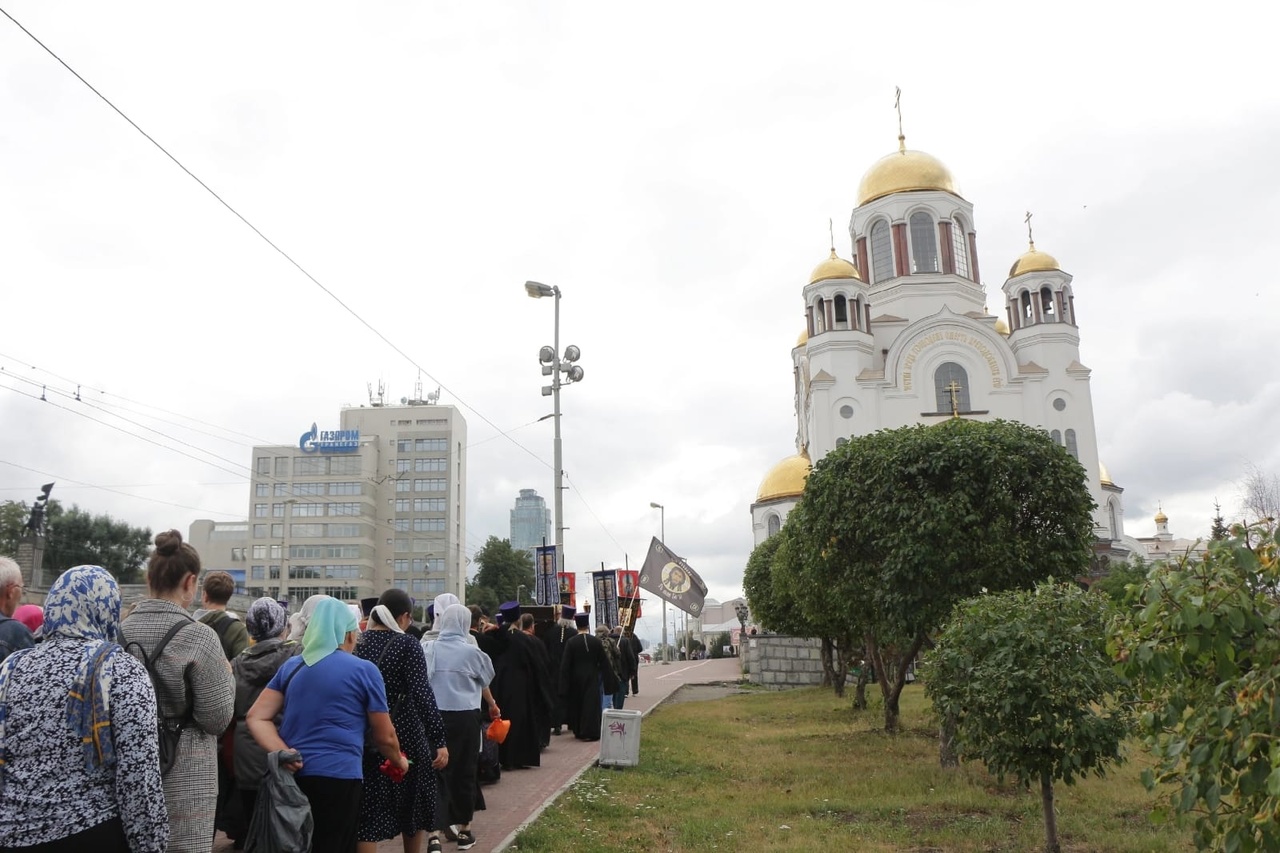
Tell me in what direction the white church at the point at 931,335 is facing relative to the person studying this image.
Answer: facing the viewer

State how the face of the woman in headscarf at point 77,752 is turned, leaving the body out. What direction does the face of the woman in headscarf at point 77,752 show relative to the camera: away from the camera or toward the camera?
away from the camera

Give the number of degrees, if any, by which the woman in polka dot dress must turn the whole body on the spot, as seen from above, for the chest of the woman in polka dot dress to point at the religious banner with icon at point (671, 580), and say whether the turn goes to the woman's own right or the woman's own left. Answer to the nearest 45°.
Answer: approximately 45° to the woman's own left

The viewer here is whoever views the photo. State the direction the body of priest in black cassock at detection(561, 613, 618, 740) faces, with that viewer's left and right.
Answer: facing away from the viewer

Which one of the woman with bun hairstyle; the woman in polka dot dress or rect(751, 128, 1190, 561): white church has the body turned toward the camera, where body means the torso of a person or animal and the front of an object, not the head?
the white church

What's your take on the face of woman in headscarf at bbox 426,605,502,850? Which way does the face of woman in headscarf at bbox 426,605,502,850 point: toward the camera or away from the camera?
away from the camera

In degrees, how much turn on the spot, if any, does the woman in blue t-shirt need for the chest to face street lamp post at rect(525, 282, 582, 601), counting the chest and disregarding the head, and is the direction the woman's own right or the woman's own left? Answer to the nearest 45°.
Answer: approximately 45° to the woman's own left

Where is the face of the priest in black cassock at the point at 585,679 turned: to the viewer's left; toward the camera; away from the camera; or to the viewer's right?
away from the camera

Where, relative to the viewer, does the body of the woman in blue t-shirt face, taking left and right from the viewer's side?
facing away from the viewer and to the right of the viewer

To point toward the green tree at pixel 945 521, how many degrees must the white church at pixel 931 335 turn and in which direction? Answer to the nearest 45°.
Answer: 0° — it already faces it

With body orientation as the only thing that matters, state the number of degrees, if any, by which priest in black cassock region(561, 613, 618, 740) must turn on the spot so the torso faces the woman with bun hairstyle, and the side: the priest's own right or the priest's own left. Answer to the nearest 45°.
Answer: approximately 180°

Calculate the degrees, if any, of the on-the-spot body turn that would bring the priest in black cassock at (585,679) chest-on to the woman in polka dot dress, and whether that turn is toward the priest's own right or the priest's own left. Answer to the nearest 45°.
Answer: approximately 180°
